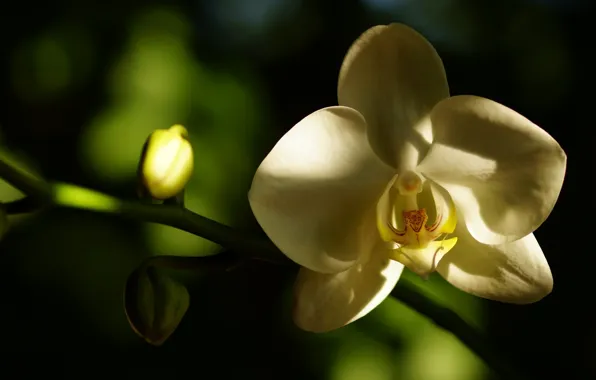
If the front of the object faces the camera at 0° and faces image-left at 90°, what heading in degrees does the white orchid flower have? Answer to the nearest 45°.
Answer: approximately 0°
